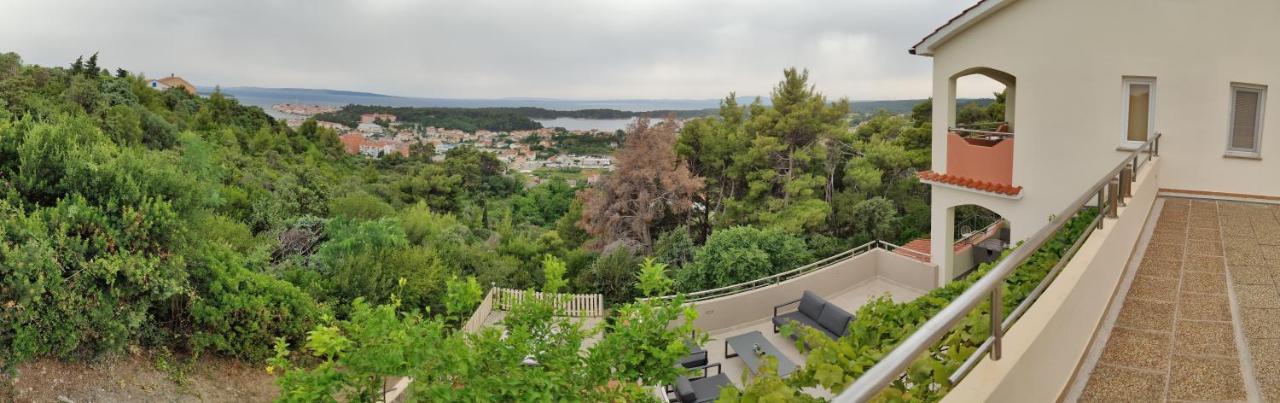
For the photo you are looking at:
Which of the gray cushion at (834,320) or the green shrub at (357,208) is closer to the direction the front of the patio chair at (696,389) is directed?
the gray cushion

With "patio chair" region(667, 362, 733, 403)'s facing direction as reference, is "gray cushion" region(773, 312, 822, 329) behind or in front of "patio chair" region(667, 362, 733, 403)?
in front

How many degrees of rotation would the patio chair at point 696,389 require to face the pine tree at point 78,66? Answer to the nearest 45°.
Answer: approximately 90° to its left

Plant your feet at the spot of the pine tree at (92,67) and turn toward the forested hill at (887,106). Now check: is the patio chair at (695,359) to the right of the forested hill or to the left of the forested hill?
right

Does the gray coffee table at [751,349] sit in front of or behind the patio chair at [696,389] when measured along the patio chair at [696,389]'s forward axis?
in front

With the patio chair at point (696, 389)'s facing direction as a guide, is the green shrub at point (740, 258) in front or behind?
in front

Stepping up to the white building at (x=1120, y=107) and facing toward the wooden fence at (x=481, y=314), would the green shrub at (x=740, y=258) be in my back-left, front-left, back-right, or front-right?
front-right

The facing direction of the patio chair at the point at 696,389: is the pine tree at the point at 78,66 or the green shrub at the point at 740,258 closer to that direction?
the green shrub

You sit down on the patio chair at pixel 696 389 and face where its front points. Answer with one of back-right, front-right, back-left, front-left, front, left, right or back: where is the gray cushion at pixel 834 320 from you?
front

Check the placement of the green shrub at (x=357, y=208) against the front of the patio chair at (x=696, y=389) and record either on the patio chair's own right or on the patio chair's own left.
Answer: on the patio chair's own left

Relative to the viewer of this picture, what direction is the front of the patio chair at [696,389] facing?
facing away from the viewer and to the right of the viewer

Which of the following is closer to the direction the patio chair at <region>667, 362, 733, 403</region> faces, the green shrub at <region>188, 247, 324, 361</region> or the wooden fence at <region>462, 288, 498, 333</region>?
the wooden fence

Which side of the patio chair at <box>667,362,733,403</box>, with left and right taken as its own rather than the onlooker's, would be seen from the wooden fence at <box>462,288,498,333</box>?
left

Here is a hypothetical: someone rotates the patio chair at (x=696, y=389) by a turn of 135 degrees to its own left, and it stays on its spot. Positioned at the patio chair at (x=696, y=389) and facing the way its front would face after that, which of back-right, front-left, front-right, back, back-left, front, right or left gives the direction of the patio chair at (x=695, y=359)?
right

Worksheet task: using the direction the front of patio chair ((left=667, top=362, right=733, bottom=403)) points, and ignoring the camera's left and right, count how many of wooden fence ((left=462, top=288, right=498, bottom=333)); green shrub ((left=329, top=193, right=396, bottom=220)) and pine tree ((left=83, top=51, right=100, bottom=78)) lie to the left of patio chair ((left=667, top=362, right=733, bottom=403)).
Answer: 3

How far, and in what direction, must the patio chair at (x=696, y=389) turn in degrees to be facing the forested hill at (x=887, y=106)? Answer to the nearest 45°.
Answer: approximately 45° to its left

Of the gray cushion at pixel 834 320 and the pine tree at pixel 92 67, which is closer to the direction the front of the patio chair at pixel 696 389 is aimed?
the gray cushion
